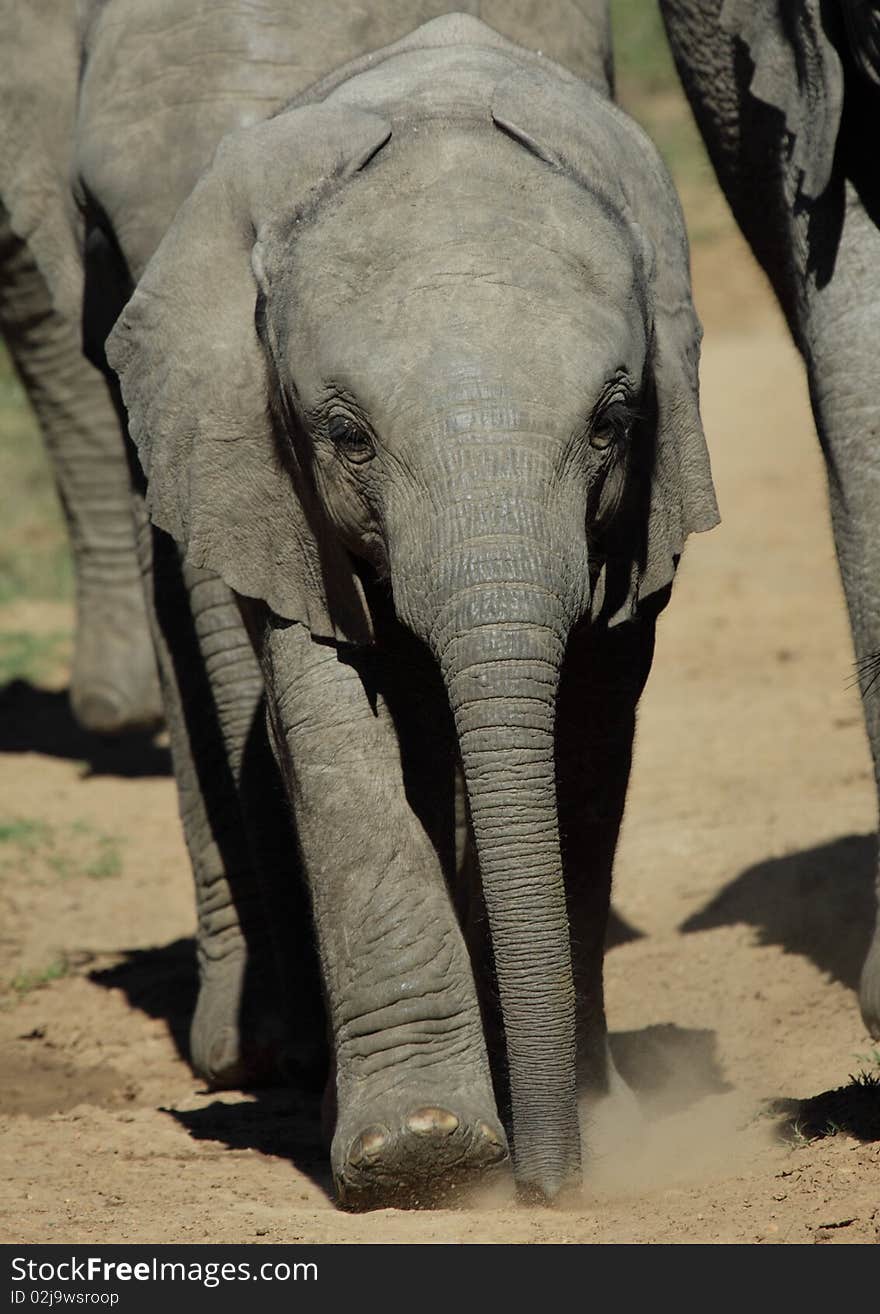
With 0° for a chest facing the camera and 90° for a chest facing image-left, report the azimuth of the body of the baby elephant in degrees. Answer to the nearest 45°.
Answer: approximately 0°

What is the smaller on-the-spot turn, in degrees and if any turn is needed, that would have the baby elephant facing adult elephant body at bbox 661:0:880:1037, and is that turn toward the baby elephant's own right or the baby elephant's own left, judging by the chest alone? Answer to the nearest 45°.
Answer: approximately 135° to the baby elephant's own left
